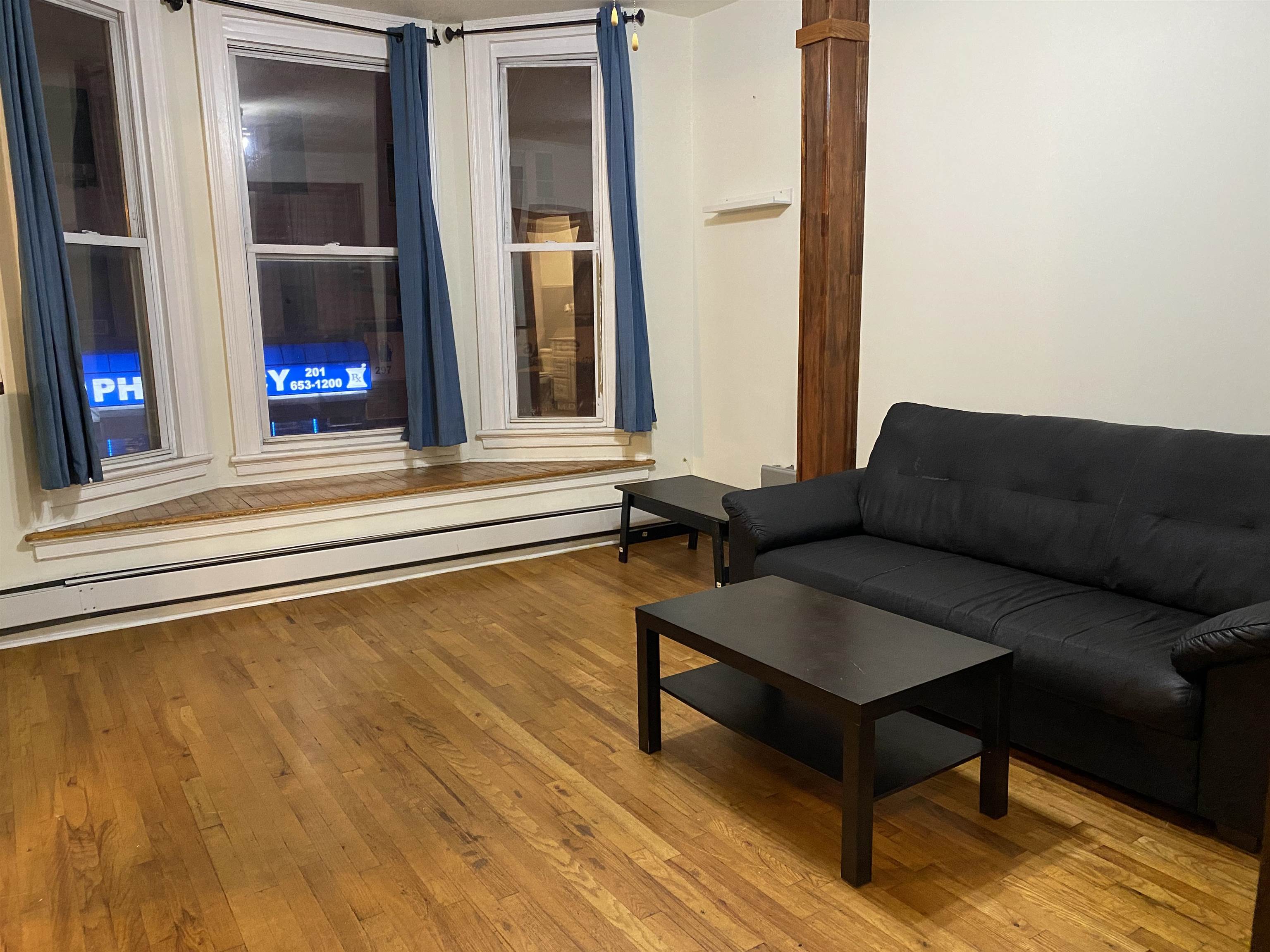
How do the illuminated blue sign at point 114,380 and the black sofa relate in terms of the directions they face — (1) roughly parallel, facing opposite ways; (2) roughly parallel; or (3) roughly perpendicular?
roughly perpendicular

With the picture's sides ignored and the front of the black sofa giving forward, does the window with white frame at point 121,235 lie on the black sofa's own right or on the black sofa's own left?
on the black sofa's own right

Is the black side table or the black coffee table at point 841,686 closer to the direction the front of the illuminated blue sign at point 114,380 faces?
the black coffee table

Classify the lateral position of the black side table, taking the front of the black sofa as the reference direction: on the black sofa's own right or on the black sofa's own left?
on the black sofa's own right

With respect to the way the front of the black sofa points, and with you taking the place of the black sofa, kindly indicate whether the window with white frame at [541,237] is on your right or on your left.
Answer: on your right

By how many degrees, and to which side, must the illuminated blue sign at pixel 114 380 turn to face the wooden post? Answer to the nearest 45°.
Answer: approximately 45° to its left

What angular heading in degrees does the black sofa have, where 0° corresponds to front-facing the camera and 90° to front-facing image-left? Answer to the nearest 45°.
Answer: approximately 45°

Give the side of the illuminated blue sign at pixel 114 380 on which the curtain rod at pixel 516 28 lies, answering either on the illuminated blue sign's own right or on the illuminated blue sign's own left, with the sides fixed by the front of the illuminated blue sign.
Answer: on the illuminated blue sign's own left

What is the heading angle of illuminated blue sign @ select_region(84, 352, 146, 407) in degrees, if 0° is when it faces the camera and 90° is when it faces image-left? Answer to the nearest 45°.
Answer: approximately 0°

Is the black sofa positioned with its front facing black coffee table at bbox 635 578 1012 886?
yes
